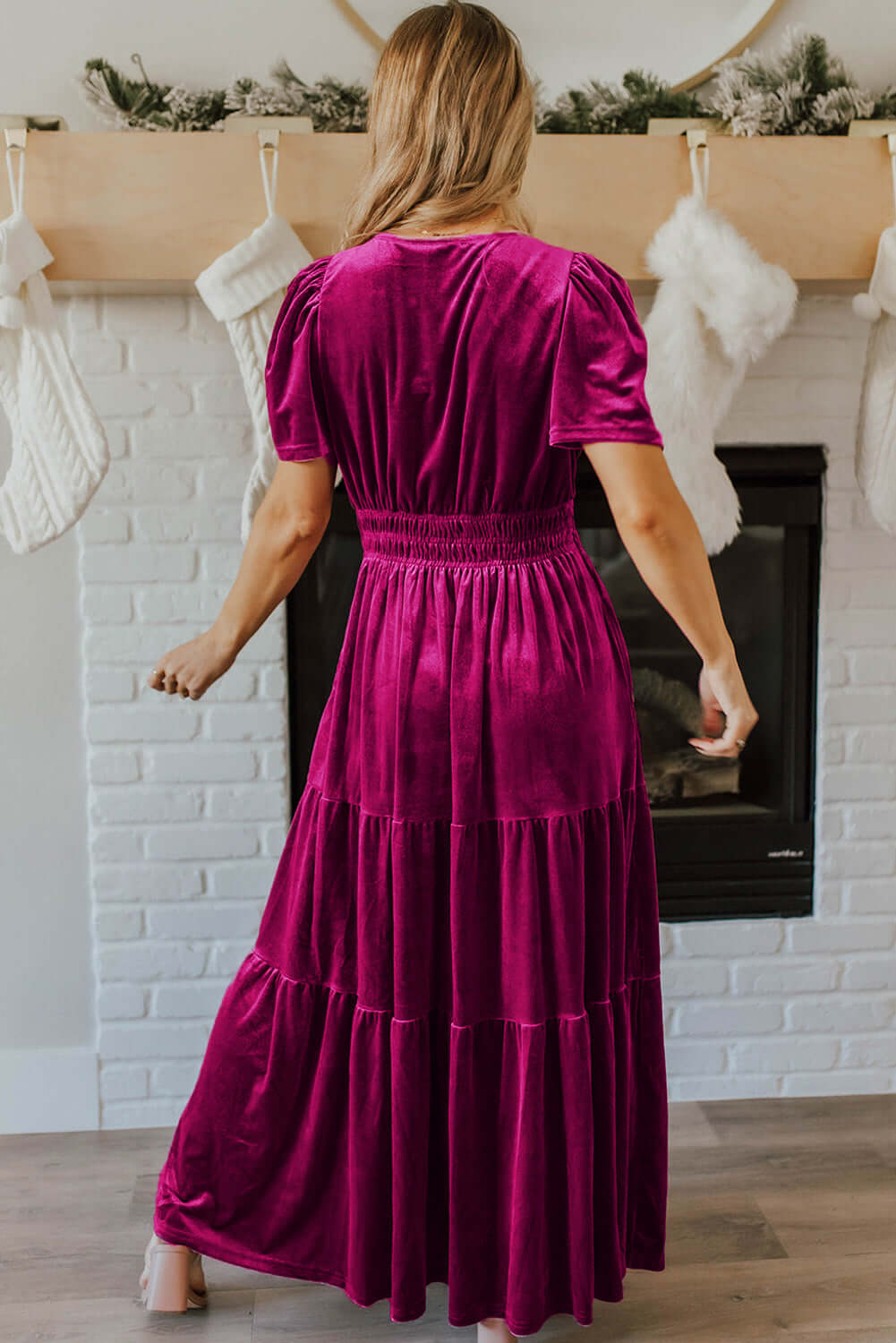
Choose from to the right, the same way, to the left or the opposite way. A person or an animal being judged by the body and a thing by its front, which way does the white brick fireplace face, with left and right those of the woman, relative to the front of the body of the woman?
the opposite way

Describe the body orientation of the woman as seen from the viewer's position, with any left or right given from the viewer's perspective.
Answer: facing away from the viewer

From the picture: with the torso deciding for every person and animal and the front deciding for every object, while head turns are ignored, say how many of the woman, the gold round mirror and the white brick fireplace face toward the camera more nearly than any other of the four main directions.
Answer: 2

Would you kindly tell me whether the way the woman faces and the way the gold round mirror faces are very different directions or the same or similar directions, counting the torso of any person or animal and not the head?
very different directions

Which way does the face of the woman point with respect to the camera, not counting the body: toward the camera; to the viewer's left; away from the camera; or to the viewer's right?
away from the camera

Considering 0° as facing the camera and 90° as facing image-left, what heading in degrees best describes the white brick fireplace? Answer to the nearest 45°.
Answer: approximately 0°
